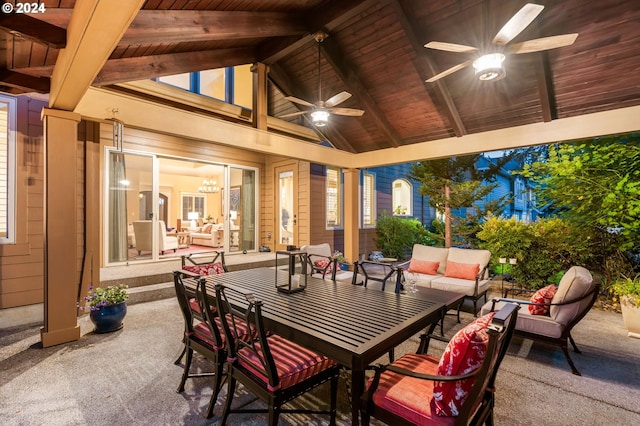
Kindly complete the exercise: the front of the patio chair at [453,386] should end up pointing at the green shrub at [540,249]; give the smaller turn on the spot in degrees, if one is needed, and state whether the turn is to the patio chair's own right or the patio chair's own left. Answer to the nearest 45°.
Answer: approximately 45° to the patio chair's own right

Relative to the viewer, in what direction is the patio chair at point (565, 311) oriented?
to the viewer's left

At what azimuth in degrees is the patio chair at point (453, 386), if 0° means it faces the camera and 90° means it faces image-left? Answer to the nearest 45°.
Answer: approximately 135°

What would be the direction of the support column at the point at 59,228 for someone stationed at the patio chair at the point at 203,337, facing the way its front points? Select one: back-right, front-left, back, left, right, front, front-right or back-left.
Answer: left

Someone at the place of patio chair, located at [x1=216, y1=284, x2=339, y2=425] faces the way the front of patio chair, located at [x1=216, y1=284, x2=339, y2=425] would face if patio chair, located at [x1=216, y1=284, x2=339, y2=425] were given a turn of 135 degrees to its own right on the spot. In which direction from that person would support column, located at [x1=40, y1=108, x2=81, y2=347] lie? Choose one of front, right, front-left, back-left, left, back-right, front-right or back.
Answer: back-right

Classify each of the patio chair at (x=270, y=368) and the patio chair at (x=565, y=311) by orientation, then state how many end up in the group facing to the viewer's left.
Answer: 1

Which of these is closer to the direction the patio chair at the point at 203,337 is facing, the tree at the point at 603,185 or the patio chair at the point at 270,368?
the tree

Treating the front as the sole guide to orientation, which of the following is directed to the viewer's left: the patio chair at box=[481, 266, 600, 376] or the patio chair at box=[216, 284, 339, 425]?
the patio chair at box=[481, 266, 600, 376]

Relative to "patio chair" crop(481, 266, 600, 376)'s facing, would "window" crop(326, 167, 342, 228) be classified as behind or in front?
in front

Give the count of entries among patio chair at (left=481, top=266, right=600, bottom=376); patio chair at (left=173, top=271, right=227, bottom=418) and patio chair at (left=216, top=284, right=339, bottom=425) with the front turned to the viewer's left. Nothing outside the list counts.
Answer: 1

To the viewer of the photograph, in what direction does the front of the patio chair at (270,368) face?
facing away from the viewer and to the right of the viewer

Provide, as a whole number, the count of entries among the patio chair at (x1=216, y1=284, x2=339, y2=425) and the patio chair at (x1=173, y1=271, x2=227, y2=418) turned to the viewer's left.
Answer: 0

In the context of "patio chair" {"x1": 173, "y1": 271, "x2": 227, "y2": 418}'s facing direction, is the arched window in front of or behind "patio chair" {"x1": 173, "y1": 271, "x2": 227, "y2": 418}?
in front

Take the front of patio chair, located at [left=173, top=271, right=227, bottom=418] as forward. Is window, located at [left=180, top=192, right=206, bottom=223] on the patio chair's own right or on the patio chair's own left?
on the patio chair's own left

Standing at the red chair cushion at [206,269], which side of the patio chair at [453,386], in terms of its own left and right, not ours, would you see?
front

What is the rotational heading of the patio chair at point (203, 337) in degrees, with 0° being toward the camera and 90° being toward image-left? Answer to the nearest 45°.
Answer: approximately 225°

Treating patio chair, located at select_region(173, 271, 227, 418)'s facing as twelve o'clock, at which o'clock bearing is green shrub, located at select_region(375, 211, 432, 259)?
The green shrub is roughly at 12 o'clock from the patio chair.

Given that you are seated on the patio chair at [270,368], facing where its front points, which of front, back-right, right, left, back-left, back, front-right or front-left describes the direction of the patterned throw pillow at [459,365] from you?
right

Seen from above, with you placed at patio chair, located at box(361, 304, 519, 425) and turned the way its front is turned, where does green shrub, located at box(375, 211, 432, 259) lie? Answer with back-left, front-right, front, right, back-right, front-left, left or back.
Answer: front-right
